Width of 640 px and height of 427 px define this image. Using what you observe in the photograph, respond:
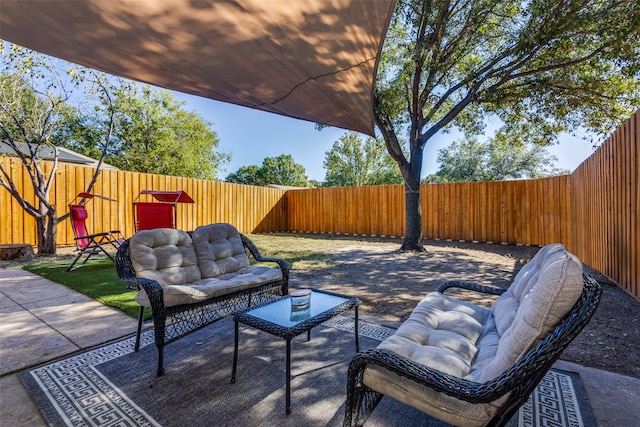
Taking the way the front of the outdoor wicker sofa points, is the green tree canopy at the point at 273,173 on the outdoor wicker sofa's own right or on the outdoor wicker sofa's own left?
on the outdoor wicker sofa's own left

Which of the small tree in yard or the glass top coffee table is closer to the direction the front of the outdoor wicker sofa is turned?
the glass top coffee table

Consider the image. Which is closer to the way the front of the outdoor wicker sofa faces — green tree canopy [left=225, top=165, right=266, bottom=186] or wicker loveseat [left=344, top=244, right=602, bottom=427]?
the wicker loveseat

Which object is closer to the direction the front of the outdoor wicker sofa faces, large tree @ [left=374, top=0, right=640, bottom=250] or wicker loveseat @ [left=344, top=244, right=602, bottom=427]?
the wicker loveseat

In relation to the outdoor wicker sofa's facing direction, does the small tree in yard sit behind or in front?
behind

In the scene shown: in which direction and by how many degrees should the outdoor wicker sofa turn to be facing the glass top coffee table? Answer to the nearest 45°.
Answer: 0° — it already faces it

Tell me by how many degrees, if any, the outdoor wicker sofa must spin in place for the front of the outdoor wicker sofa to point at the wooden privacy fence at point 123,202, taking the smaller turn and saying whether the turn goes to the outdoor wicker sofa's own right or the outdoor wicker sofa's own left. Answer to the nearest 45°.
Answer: approximately 135° to the outdoor wicker sofa's own left

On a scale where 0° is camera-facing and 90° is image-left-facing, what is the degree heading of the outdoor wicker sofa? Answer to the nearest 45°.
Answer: approximately 315°
